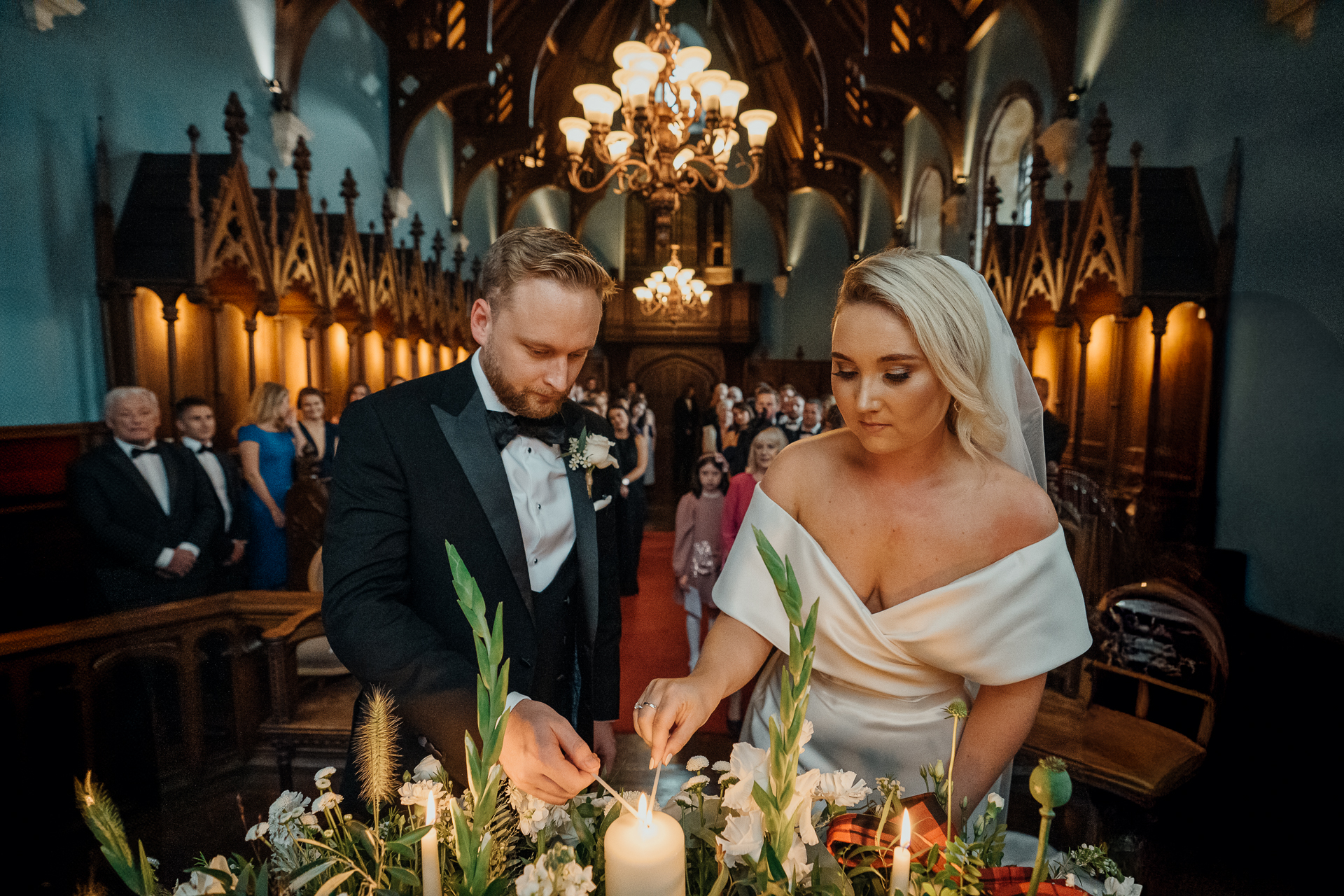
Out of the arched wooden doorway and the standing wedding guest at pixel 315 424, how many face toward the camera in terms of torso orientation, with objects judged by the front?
2

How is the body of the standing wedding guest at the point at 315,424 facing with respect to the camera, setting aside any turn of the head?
toward the camera

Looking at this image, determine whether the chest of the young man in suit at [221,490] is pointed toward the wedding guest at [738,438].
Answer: no

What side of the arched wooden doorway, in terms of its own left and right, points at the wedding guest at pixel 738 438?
front

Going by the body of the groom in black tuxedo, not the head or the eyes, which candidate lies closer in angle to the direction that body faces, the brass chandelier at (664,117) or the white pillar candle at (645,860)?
the white pillar candle

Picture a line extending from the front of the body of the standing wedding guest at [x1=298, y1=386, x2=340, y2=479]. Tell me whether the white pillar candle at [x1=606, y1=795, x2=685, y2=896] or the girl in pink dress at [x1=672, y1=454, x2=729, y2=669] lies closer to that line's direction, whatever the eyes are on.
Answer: the white pillar candle

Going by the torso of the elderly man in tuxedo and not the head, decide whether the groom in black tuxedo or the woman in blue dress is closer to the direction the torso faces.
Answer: the groom in black tuxedo

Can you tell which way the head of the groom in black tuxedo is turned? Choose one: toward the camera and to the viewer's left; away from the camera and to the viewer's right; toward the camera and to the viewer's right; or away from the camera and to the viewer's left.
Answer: toward the camera and to the viewer's right

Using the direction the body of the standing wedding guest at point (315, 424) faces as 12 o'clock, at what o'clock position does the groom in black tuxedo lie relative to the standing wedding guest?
The groom in black tuxedo is roughly at 12 o'clock from the standing wedding guest.

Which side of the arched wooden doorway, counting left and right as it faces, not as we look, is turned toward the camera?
front

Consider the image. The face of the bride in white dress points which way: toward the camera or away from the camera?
toward the camera

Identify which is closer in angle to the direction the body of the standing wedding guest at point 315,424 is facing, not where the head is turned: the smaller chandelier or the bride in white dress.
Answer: the bride in white dress

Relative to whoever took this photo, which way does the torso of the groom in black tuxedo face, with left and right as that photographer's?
facing the viewer and to the right of the viewer

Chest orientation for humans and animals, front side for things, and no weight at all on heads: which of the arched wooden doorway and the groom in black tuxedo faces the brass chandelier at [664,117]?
the arched wooden doorway

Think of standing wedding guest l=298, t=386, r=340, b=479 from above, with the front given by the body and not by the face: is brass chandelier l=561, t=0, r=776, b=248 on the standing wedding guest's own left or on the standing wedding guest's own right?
on the standing wedding guest's own left

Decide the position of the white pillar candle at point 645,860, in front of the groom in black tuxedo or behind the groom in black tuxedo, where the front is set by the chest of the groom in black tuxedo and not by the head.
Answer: in front
